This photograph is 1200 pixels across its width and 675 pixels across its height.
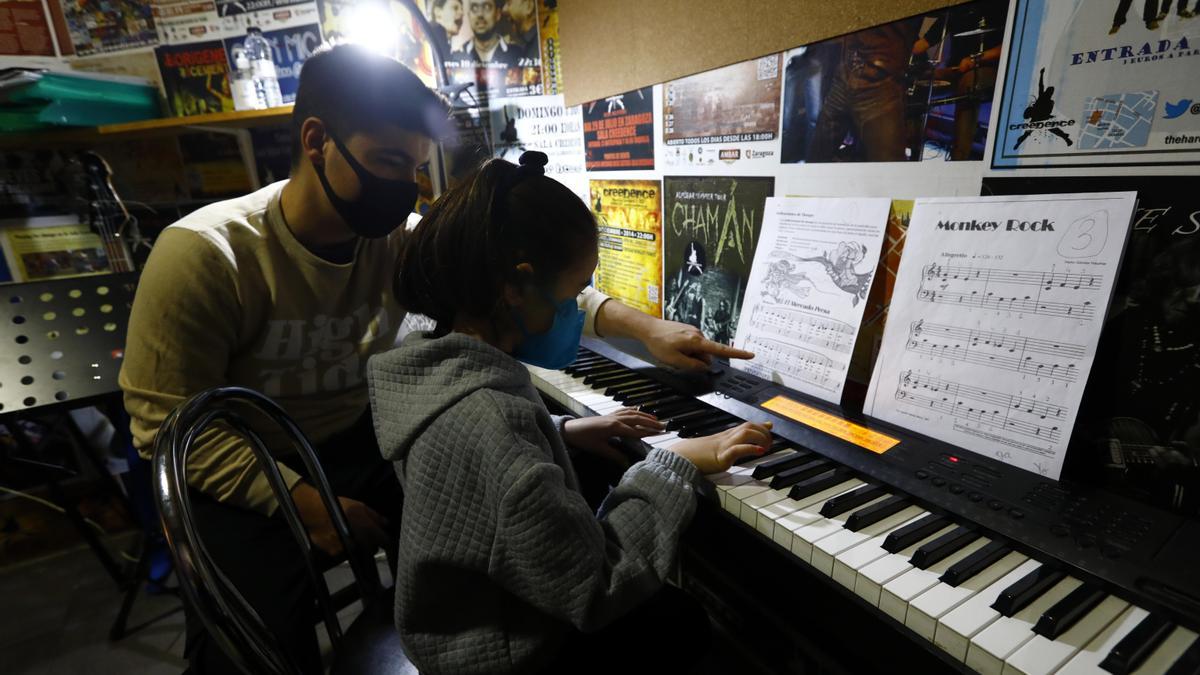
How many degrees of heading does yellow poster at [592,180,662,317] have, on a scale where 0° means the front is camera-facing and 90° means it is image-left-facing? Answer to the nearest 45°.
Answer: approximately 45°

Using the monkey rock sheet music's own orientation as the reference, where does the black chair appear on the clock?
The black chair is roughly at 12 o'clock from the monkey rock sheet music.

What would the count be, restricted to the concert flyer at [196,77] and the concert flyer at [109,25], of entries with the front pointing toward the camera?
2

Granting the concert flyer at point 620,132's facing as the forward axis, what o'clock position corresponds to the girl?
The girl is roughly at 11 o'clock from the concert flyer.

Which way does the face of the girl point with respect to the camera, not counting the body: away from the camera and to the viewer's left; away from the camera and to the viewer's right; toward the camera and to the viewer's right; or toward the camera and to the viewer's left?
away from the camera and to the viewer's right

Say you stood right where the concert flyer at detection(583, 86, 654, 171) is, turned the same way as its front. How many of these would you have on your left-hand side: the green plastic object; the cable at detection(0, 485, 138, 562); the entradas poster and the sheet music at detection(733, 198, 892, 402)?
2

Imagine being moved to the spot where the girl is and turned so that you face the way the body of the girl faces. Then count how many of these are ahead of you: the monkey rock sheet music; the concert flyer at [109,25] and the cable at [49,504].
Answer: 1

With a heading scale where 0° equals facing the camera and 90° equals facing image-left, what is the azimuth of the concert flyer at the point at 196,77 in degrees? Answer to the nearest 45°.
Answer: approximately 0°

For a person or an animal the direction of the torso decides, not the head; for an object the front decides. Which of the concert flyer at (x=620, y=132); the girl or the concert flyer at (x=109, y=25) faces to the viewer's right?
the girl

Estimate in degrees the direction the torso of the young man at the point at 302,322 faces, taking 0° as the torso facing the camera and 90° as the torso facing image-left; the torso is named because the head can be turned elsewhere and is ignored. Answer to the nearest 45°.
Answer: approximately 315°
